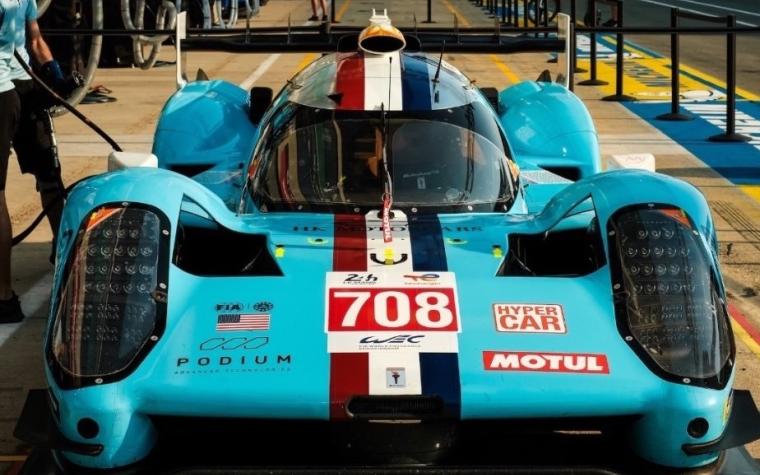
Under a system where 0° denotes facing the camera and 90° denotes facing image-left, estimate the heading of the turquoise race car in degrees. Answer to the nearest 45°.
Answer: approximately 0°

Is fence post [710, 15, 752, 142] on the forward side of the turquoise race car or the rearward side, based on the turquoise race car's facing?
on the rearward side
